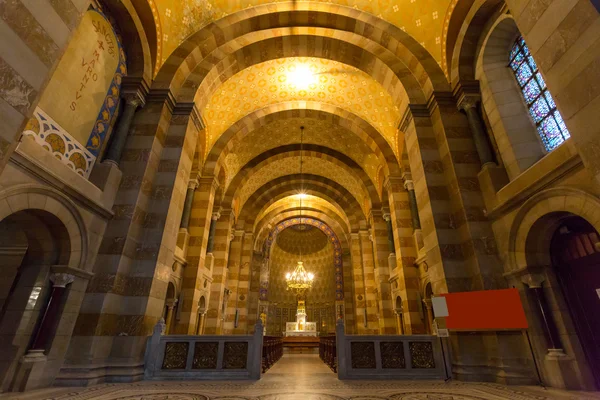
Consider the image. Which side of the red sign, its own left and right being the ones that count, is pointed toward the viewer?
front

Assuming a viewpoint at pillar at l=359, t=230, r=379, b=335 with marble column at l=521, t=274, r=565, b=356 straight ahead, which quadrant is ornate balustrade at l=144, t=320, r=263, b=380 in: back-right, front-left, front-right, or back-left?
front-right

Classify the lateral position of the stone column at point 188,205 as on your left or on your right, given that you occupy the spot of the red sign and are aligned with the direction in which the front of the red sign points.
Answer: on your right

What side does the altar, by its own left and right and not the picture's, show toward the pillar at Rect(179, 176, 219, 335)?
front

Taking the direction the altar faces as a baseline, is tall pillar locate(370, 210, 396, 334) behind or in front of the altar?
in front

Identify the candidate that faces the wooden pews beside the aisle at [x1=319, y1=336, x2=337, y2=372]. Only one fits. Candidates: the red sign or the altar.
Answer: the altar

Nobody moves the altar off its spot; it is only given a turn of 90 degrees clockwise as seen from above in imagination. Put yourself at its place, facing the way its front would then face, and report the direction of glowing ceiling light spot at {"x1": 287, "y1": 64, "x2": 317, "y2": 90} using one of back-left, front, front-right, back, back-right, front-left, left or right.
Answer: left

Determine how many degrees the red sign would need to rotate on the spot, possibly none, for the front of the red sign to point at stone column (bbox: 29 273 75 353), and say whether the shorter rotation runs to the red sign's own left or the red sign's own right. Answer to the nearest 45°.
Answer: approximately 45° to the red sign's own right

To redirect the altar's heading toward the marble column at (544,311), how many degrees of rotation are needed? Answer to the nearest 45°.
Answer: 0° — it already faces it

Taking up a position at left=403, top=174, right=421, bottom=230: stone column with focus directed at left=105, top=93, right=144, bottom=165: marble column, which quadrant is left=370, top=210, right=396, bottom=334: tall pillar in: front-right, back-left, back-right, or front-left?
back-right

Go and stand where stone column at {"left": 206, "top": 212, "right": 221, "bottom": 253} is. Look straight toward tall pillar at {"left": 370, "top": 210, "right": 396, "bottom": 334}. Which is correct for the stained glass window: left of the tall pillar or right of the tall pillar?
right

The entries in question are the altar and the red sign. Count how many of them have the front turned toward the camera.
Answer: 2

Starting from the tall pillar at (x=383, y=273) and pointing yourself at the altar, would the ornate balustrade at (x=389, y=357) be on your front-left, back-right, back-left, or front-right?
back-left

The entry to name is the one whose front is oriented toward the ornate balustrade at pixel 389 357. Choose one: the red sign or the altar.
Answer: the altar

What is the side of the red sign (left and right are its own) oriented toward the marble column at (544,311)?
left

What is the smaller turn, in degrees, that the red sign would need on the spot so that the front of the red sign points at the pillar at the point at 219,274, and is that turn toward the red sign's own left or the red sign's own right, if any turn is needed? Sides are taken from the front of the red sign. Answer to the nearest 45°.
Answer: approximately 90° to the red sign's own right

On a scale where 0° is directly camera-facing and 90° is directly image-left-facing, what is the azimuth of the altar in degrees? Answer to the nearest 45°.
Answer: approximately 0°

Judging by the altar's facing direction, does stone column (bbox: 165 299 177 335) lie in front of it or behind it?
in front

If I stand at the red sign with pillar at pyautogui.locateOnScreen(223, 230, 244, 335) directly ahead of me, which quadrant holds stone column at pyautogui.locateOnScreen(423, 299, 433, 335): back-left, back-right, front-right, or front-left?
front-right
